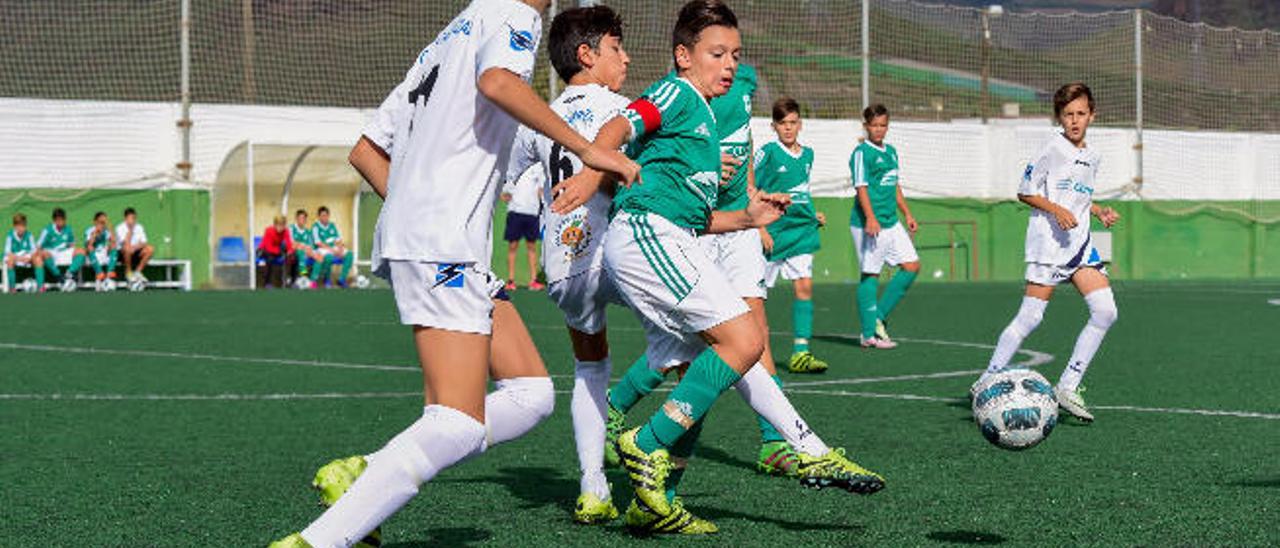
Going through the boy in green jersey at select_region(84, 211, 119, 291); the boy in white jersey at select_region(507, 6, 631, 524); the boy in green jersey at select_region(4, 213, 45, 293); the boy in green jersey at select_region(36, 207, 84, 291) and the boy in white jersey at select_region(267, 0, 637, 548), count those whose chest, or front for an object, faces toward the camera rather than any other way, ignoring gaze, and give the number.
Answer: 3

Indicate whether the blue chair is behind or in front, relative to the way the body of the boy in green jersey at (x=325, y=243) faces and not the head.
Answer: behind

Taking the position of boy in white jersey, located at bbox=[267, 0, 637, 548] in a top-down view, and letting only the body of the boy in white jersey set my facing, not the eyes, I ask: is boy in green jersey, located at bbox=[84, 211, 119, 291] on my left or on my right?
on my left

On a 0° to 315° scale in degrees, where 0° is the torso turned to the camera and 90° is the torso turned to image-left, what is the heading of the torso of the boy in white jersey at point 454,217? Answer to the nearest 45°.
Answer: approximately 225°

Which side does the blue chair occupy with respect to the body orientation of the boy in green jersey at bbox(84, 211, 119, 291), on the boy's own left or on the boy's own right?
on the boy's own left

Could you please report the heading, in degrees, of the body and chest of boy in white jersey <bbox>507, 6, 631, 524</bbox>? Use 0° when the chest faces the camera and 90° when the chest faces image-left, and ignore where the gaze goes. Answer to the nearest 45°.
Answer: approximately 225°

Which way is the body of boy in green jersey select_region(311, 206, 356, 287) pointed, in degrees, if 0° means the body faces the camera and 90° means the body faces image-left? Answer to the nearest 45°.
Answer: approximately 315°

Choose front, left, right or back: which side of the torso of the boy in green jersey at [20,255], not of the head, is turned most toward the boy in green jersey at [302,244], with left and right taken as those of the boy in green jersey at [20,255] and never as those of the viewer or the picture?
left

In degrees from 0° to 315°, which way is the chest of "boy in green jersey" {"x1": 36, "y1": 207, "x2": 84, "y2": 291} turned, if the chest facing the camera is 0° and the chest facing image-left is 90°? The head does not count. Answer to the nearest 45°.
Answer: approximately 0°

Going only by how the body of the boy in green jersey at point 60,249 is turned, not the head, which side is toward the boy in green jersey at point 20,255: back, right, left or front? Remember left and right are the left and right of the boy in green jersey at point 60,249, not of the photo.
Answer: right

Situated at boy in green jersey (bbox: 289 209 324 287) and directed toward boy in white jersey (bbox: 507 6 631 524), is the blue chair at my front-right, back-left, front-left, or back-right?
back-right

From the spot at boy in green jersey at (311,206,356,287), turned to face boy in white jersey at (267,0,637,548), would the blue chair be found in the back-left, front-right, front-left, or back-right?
back-right

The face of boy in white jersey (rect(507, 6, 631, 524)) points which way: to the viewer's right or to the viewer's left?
to the viewer's right

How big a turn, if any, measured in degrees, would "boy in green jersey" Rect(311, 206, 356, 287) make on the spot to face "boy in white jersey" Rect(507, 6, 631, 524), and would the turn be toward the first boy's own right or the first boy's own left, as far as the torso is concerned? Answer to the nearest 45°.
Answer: approximately 45° to the first boy's own right
